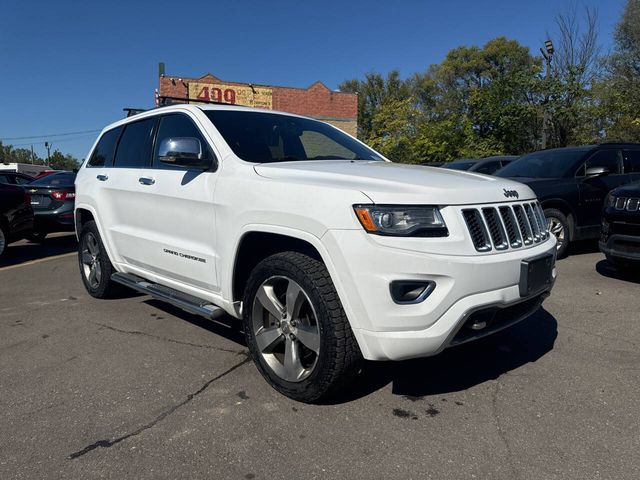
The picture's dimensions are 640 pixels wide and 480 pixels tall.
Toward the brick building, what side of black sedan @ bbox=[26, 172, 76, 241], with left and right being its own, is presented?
front

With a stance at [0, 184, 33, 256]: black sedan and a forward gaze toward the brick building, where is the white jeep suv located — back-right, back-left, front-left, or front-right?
back-right

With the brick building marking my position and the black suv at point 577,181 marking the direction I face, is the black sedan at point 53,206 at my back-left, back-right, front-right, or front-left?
front-right

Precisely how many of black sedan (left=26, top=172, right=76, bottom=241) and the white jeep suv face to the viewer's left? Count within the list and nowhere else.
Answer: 0

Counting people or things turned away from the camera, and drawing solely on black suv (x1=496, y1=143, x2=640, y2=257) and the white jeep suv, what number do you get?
0

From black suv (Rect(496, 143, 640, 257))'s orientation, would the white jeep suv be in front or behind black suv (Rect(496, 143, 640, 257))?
in front

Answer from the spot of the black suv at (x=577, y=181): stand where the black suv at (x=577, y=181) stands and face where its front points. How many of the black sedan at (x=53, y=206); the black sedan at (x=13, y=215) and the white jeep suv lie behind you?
0

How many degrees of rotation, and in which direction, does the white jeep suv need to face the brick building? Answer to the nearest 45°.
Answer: approximately 135° to its left

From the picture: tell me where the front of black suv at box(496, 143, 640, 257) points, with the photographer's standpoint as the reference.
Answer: facing the viewer and to the left of the viewer

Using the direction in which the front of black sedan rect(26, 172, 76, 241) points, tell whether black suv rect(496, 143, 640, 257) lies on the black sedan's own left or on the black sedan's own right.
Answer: on the black sedan's own right

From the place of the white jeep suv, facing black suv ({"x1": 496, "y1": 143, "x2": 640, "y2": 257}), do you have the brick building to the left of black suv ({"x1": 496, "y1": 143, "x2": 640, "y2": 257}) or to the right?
left

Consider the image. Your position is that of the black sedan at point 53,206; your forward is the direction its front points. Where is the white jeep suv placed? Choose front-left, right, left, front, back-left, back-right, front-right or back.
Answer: back-right

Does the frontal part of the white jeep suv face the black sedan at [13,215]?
no

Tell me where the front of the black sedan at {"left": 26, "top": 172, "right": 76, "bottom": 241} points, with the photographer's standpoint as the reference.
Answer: facing away from the viewer and to the right of the viewer

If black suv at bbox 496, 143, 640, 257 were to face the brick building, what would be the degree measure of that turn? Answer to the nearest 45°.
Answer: approximately 90° to its right

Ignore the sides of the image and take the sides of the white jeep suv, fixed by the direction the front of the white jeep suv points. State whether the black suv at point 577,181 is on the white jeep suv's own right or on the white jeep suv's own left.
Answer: on the white jeep suv's own left

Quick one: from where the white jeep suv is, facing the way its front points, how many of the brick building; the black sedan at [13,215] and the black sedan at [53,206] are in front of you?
0

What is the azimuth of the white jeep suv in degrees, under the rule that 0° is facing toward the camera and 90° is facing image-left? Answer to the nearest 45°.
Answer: approximately 315°
